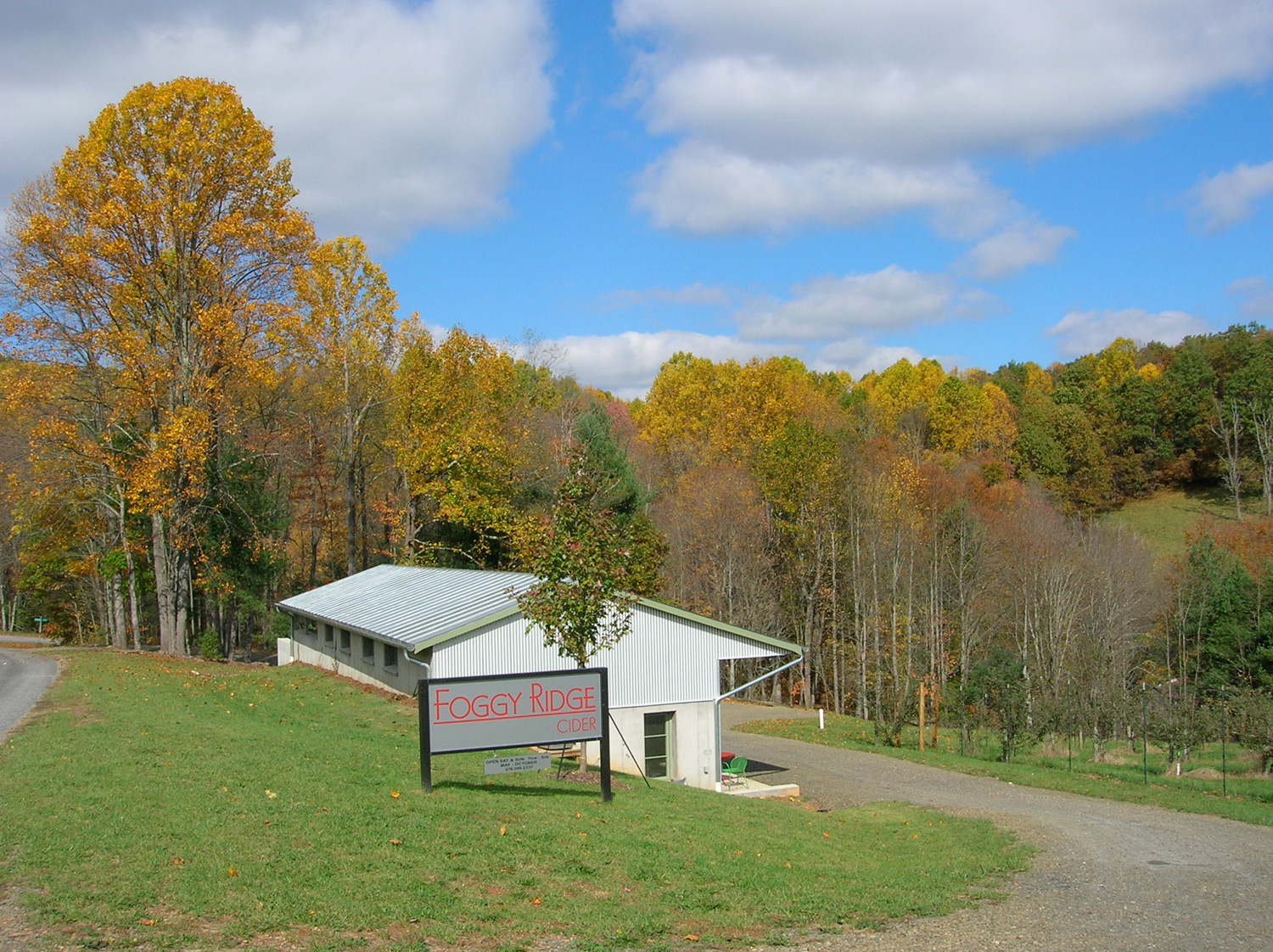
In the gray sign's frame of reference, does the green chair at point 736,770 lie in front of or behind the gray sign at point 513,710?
behind

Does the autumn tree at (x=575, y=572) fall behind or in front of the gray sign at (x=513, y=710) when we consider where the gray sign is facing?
behind

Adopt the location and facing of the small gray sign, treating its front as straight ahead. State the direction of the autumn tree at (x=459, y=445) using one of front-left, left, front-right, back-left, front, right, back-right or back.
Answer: back

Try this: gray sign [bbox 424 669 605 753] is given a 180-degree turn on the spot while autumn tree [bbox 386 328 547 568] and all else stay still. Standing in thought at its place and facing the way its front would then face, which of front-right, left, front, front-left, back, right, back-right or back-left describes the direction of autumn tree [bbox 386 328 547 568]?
front

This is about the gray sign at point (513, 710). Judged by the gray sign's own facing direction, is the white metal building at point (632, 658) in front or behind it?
behind

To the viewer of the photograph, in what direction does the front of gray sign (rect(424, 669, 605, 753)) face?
facing the viewer

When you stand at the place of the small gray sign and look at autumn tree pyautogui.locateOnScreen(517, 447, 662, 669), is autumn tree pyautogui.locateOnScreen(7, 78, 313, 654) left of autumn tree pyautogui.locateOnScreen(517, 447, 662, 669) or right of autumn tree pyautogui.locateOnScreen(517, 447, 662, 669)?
left
